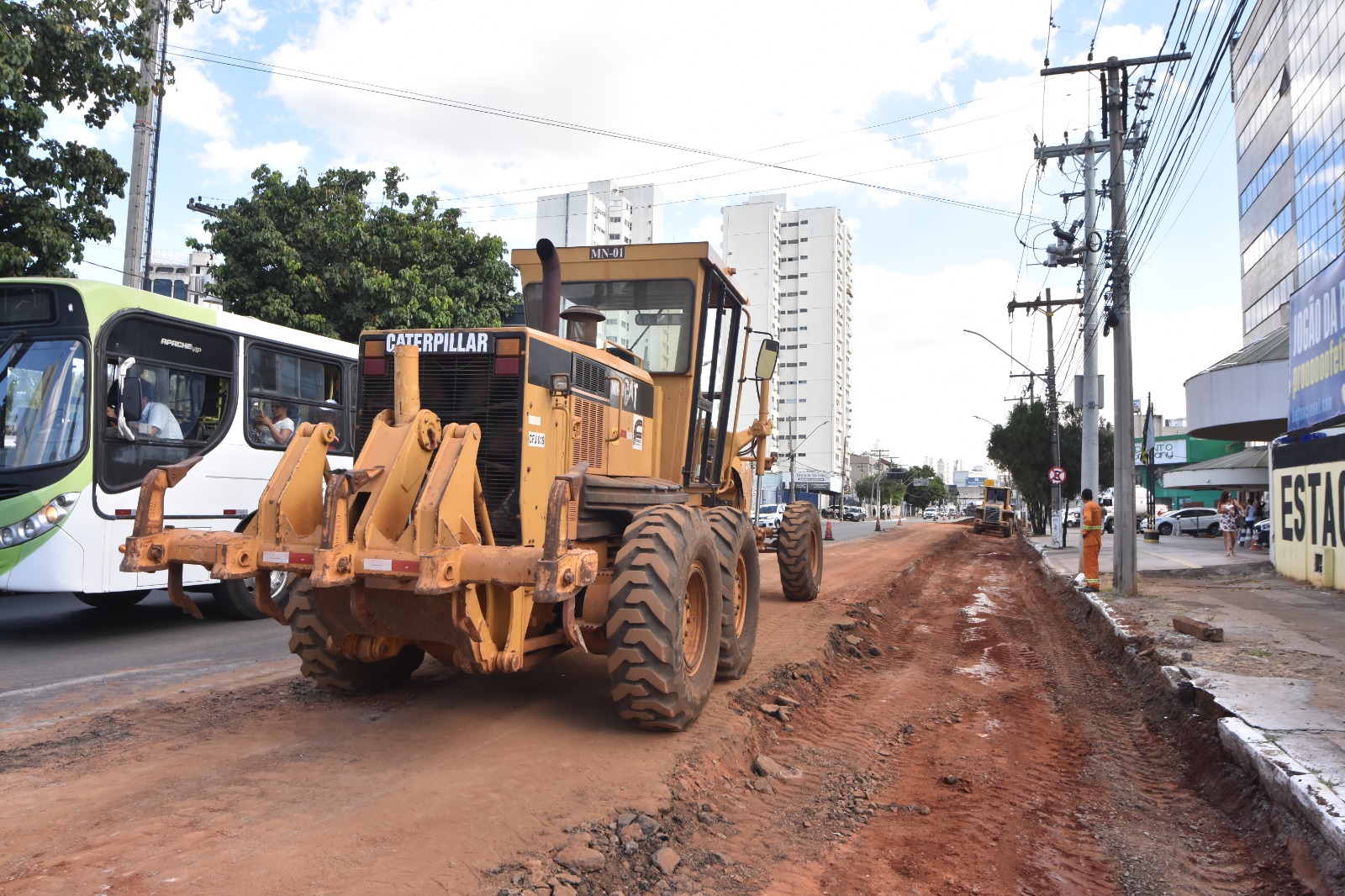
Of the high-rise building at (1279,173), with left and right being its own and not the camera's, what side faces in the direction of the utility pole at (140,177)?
front

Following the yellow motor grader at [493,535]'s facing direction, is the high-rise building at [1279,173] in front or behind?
in front

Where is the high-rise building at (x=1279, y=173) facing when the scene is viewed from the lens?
facing the viewer and to the left of the viewer

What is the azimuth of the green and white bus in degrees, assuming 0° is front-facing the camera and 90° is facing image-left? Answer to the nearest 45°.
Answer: approximately 45°

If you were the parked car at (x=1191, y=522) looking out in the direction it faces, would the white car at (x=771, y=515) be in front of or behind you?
in front

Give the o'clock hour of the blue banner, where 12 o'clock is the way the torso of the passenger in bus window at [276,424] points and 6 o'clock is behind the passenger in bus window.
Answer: The blue banner is roughly at 8 o'clock from the passenger in bus window.

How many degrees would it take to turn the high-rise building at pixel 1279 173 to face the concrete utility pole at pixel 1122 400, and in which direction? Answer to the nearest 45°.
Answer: approximately 45° to its left

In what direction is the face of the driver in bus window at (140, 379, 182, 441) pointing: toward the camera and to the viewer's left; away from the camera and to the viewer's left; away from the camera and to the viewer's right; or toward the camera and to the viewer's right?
toward the camera and to the viewer's left

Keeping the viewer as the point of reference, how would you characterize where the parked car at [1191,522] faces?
facing to the left of the viewer

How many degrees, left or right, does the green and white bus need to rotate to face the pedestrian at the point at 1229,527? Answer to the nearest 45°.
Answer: approximately 135° to its left

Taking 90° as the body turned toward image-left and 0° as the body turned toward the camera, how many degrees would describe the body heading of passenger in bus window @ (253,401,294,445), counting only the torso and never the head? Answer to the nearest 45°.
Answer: approximately 45°

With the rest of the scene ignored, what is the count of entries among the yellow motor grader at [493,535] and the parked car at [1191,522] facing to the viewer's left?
1
